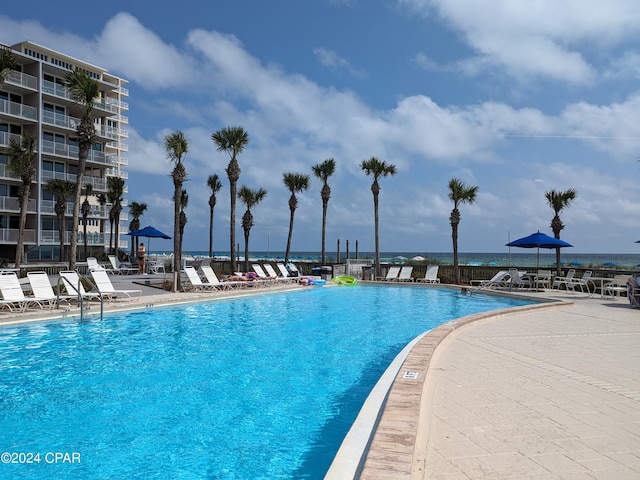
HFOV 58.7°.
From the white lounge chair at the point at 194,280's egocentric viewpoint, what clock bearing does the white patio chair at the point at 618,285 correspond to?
the white patio chair at the point at 618,285 is roughly at 11 o'clock from the white lounge chair at the point at 194,280.

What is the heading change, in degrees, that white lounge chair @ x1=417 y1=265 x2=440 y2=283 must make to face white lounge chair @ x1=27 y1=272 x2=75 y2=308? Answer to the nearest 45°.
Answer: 0° — it already faces it

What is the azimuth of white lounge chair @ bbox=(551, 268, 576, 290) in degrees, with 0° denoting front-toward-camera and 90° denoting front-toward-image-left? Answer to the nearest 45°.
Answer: approximately 45°

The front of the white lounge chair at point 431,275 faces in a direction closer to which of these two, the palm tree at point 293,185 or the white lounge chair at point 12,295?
the white lounge chair

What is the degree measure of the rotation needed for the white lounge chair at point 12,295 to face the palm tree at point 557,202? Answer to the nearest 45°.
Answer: approximately 45° to its left

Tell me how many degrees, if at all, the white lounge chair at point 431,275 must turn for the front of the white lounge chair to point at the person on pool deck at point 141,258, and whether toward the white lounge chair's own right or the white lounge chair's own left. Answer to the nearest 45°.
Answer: approximately 45° to the white lounge chair's own right

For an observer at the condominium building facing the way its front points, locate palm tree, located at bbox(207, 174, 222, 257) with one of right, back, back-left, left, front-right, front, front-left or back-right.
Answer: front-left

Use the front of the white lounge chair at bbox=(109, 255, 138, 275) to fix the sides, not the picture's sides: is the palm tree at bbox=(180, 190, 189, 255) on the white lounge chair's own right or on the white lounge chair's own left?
on the white lounge chair's own left

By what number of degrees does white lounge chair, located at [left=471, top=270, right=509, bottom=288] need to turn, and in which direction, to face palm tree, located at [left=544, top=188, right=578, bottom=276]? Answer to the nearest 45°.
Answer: approximately 135° to its right

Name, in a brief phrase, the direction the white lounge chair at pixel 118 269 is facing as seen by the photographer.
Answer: facing to the right of the viewer

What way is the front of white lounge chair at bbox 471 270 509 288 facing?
to the viewer's left

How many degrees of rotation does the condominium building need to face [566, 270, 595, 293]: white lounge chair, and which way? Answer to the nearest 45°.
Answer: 0° — it already faces it

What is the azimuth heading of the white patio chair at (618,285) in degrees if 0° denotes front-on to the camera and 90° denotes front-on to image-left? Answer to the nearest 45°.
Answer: approximately 45°

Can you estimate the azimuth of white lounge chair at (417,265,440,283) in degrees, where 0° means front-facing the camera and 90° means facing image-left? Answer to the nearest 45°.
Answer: approximately 45°

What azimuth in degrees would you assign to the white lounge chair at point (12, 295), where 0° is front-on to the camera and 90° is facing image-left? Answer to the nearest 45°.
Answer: approximately 315°
